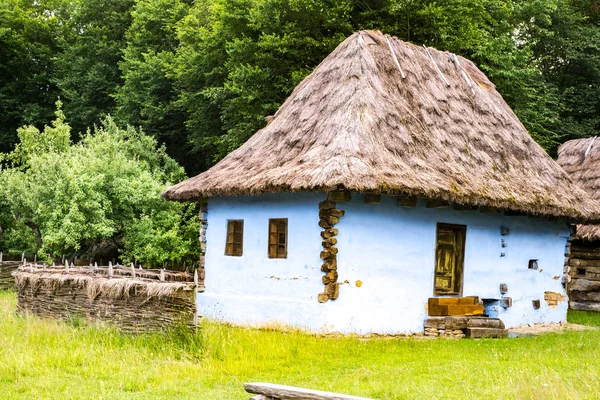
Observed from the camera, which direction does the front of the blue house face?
facing the viewer and to the right of the viewer

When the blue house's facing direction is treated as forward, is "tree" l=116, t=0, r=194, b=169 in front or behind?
behind

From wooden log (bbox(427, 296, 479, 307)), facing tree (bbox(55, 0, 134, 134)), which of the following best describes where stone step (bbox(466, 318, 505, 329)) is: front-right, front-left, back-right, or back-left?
back-right

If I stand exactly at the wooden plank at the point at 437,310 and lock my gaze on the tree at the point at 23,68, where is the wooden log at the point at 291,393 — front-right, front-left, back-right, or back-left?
back-left

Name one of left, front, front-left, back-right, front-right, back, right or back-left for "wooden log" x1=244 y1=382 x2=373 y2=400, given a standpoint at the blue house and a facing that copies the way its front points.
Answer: front-right

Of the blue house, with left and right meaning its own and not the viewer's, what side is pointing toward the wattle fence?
right

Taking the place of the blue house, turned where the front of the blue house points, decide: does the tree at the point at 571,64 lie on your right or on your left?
on your left

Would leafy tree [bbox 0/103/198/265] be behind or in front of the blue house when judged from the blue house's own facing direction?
behind

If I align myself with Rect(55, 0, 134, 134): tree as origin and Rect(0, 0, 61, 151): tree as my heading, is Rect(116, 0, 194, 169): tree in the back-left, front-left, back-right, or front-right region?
back-left
